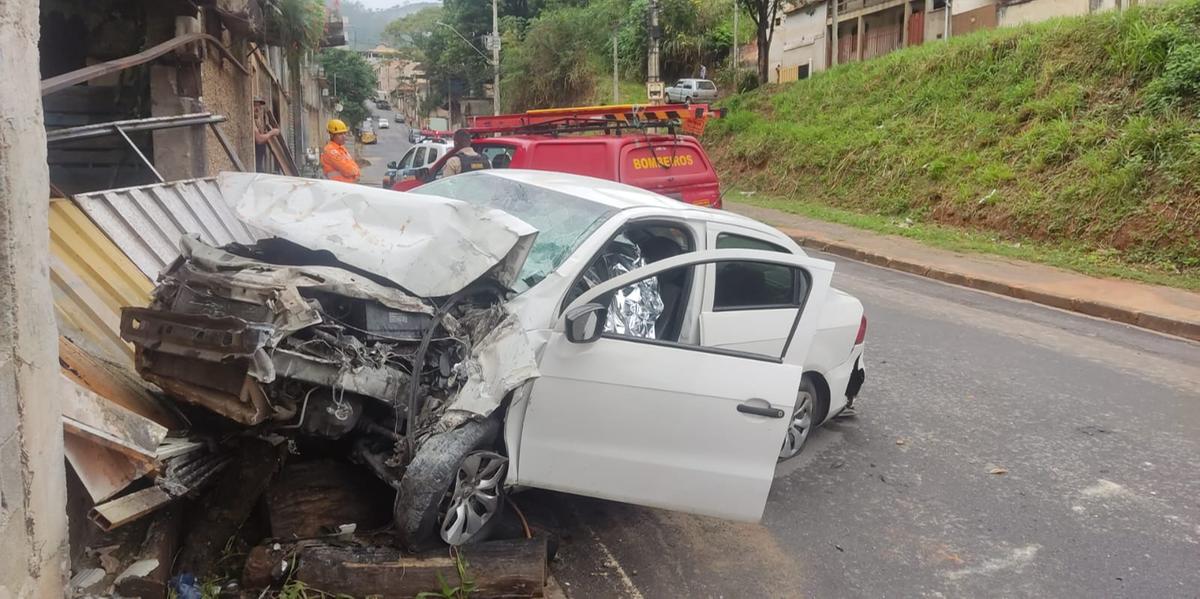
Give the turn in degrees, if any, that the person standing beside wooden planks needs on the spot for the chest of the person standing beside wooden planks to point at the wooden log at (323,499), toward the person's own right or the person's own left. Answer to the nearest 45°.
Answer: approximately 90° to the person's own right

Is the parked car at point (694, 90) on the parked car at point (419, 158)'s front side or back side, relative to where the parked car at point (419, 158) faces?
on the back side

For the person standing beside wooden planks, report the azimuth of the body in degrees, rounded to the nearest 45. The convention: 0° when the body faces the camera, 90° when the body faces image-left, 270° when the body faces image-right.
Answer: approximately 270°

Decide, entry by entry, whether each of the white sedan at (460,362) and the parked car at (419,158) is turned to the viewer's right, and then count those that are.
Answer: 0

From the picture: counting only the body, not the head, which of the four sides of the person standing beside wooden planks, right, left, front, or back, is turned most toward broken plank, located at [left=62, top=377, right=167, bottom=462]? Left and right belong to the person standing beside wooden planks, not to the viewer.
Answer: right

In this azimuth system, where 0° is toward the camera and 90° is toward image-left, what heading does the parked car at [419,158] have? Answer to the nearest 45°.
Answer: approximately 45°

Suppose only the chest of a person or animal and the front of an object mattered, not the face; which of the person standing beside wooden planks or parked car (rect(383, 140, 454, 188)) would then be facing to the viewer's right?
the person standing beside wooden planks

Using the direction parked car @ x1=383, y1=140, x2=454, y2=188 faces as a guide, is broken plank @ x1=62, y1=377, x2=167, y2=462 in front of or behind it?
in front

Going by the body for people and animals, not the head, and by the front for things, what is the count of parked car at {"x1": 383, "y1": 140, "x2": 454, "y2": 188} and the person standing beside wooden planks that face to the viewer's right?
1
